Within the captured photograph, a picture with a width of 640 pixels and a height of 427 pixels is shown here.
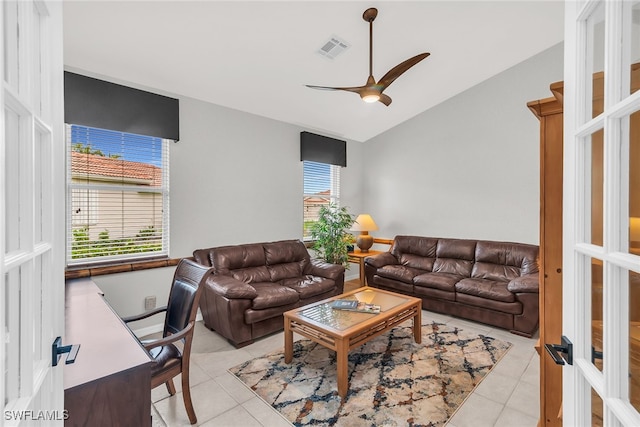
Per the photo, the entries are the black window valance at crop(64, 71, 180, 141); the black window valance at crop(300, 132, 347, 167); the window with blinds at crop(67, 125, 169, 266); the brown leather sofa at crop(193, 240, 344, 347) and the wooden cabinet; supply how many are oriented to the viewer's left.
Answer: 1

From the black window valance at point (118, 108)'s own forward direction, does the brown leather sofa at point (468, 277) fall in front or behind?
in front

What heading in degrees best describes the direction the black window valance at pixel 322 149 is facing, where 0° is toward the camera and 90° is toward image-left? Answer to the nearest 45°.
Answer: approximately 315°

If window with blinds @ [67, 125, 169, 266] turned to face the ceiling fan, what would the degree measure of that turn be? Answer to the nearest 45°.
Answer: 0° — it already faces it

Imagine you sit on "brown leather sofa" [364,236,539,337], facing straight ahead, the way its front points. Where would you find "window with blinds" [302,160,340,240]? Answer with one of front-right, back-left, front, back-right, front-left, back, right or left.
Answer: front-right

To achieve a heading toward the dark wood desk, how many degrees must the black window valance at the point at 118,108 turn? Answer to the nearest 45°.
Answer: approximately 45° to its right

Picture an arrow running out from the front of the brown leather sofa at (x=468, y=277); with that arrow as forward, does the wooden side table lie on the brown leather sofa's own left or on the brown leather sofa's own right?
on the brown leather sofa's own right

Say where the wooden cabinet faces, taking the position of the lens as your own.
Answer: facing to the left of the viewer

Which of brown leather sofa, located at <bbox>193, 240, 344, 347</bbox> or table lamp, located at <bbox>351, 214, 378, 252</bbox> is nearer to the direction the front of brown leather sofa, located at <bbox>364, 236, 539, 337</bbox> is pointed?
the brown leather sofa

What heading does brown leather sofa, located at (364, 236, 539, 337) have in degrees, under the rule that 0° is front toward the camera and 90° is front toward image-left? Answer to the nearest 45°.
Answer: approximately 45°

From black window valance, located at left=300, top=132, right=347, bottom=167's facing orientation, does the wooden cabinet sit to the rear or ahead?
ahead

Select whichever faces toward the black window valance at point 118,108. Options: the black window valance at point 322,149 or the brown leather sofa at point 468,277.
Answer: the brown leather sofa

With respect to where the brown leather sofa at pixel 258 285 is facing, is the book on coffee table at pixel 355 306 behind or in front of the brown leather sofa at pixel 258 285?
in front

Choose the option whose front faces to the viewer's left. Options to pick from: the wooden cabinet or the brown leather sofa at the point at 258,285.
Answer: the wooden cabinet
